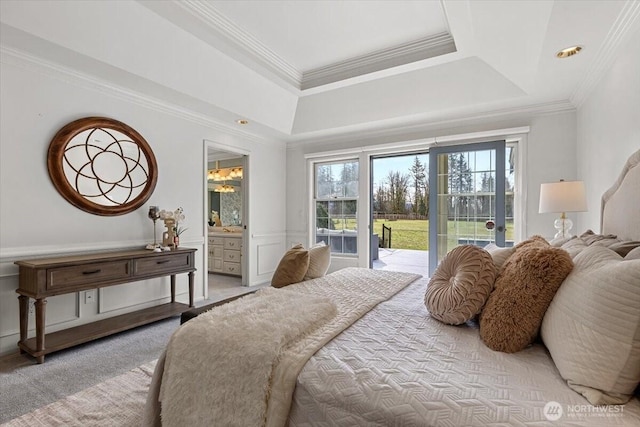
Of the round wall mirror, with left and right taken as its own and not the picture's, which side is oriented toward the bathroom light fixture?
left

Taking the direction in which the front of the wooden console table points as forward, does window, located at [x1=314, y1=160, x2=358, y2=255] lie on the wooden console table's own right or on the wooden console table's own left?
on the wooden console table's own left

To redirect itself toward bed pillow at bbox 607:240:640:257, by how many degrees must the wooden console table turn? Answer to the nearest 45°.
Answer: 0° — it already faces it

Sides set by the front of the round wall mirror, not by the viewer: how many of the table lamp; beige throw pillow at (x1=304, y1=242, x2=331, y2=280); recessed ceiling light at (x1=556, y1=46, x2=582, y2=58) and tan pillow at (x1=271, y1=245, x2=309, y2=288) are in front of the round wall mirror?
4

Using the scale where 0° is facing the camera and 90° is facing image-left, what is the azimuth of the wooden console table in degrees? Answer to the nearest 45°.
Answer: approximately 315°

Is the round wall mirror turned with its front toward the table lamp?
yes

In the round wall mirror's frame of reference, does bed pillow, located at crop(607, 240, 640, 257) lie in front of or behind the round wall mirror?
in front

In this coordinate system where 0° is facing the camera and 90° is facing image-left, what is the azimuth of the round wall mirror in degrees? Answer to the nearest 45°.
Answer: approximately 315°

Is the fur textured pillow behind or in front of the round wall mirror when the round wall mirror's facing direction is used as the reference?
in front

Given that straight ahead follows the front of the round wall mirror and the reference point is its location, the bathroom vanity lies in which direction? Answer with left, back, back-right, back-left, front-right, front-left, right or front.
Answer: left

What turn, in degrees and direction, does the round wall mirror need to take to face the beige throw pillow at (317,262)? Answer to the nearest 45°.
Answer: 0° — it already faces it

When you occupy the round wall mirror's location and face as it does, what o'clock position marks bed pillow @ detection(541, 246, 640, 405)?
The bed pillow is roughly at 1 o'clock from the round wall mirror.
